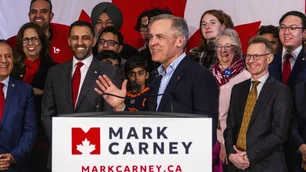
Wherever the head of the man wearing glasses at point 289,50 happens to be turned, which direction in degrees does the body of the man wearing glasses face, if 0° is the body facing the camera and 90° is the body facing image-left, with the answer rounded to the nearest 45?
approximately 45°

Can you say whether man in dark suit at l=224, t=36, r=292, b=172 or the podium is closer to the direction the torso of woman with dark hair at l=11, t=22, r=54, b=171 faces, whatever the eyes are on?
the podium

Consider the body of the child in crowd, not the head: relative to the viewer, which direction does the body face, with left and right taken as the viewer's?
facing the viewer

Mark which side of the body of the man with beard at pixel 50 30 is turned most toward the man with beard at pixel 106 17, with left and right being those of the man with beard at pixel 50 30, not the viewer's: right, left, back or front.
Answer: left

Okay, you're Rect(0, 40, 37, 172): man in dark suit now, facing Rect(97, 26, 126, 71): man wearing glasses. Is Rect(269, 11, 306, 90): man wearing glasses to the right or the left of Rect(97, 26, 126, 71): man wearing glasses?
right

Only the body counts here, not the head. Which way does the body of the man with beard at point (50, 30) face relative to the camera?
toward the camera

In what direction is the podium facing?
toward the camera

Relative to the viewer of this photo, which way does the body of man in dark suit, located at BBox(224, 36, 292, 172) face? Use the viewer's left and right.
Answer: facing the viewer and to the left of the viewer
